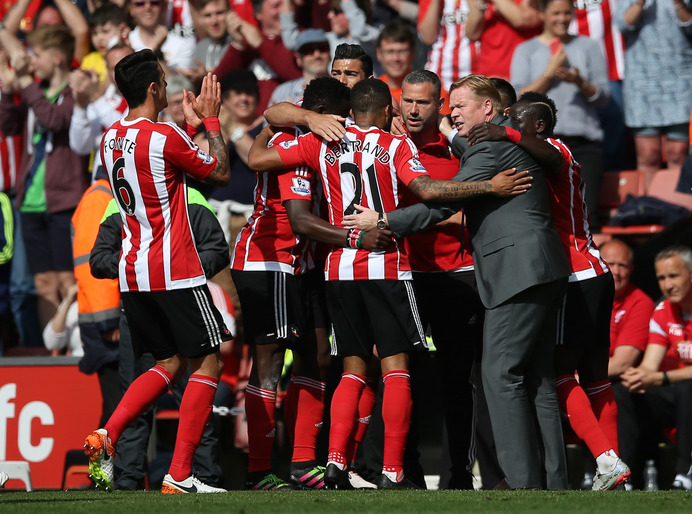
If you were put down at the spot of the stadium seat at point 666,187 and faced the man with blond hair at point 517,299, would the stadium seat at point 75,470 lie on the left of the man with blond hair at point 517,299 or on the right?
right

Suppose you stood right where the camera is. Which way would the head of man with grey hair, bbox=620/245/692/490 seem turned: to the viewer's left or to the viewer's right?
to the viewer's left

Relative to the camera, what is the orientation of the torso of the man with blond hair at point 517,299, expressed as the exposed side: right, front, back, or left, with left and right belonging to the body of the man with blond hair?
left

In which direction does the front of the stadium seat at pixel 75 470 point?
toward the camera

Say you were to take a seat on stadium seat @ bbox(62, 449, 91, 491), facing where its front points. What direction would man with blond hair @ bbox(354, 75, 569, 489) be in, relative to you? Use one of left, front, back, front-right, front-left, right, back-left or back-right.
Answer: front-left

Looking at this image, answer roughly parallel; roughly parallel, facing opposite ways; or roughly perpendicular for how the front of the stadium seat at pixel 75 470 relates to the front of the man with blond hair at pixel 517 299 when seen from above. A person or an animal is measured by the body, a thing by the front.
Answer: roughly perpendicular

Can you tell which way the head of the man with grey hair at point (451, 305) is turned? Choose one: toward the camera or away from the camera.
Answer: toward the camera

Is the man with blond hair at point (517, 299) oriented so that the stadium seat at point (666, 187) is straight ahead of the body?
no

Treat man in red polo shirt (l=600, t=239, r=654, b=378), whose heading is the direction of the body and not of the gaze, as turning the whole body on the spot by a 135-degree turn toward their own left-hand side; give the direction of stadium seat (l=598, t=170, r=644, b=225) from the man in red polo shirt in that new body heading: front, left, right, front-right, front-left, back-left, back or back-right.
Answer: left

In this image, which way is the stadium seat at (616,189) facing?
toward the camera
